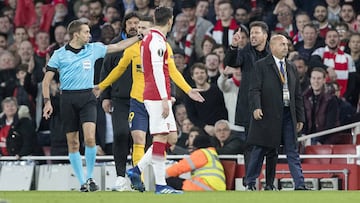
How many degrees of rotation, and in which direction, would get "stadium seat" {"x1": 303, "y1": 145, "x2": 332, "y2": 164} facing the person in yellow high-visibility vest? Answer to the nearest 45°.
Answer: approximately 45° to its right

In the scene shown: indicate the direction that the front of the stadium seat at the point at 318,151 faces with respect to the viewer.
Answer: facing the viewer

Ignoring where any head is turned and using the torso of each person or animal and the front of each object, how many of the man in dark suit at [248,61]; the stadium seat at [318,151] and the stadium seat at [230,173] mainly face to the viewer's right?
0

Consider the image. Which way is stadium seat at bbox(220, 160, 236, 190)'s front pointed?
toward the camera

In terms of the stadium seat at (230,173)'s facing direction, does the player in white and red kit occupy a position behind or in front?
in front

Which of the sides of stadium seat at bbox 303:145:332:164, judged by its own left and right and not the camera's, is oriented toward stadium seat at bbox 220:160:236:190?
right

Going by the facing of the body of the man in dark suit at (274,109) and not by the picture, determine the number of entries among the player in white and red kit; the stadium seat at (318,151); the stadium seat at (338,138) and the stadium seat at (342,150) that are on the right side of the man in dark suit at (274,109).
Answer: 1
